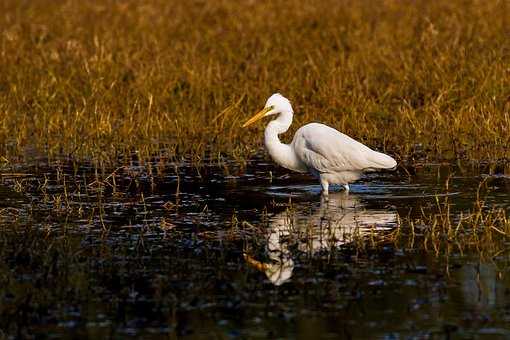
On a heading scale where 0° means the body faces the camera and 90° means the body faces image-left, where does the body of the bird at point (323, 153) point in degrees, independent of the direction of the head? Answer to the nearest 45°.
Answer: approximately 90°
